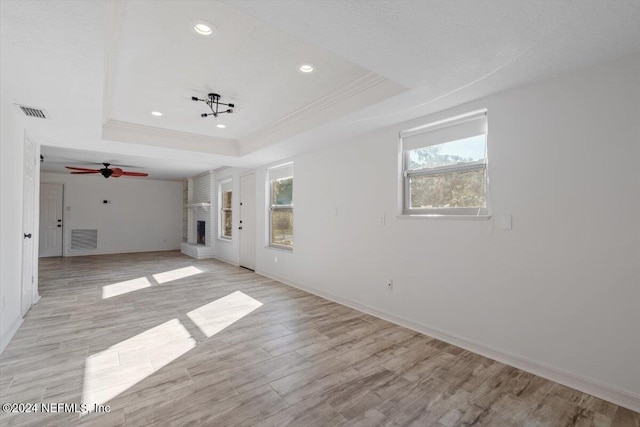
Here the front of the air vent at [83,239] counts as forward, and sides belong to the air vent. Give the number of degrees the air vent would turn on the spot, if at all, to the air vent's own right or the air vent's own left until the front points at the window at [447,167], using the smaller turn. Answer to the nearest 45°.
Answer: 0° — it already faces it

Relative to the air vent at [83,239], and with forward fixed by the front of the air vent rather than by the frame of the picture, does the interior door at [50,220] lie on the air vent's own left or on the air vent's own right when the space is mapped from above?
on the air vent's own right

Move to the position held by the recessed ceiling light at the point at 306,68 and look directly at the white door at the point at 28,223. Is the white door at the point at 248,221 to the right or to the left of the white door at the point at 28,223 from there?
right

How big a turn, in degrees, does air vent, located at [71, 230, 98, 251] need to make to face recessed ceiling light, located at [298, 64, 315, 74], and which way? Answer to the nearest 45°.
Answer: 0° — it already faces it

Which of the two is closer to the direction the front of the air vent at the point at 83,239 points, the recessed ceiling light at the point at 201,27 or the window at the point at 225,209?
the recessed ceiling light

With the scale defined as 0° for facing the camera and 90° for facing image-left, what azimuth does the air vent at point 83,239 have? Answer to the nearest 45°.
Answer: approximately 0°

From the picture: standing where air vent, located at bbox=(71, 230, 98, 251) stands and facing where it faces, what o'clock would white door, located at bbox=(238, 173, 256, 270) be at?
The white door is roughly at 11 o'clock from the air vent.

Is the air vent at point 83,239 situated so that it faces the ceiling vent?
yes

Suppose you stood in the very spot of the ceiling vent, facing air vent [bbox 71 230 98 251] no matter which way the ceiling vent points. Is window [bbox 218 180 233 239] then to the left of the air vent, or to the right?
right
